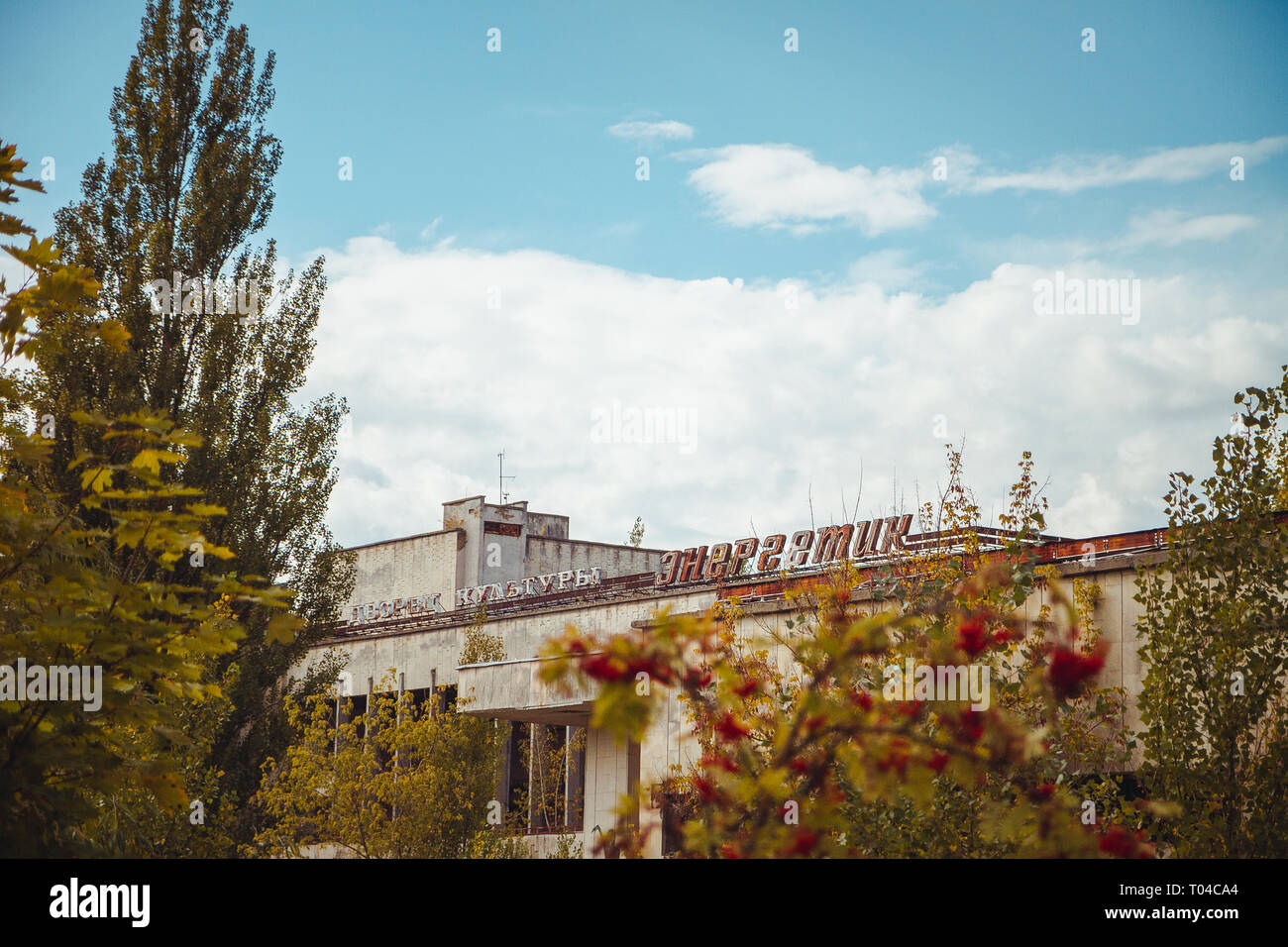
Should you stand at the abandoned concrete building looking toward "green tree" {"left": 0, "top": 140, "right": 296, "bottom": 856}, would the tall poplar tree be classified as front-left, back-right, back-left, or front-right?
front-right

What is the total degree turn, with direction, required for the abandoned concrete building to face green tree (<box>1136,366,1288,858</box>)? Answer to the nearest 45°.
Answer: approximately 45° to its left

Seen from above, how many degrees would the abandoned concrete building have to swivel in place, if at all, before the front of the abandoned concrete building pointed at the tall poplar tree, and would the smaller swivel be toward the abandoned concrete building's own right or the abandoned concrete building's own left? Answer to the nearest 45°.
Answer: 0° — it already faces it

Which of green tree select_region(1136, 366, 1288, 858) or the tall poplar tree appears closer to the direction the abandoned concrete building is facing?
the tall poplar tree

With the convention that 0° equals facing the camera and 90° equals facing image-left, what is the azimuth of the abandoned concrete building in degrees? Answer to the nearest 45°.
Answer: approximately 45°

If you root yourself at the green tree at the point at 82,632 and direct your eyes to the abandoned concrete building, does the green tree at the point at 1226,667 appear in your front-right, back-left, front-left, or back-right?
front-right
